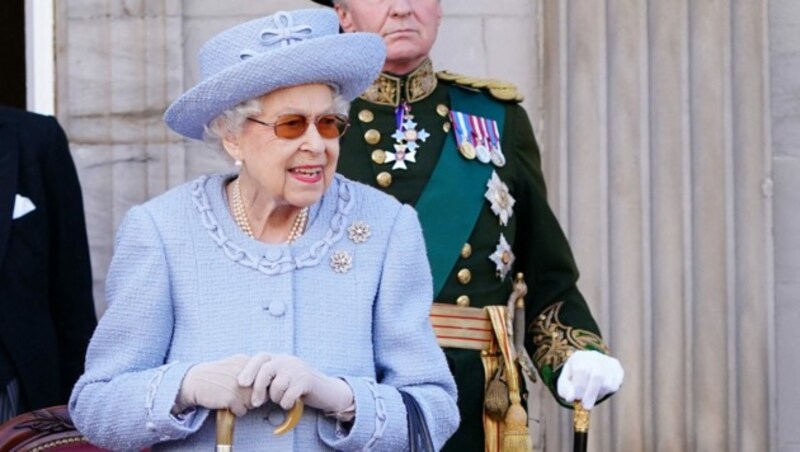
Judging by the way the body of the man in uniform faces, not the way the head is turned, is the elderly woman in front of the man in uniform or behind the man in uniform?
in front

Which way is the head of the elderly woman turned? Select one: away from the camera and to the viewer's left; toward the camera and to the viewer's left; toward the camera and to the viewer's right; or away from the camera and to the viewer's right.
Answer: toward the camera and to the viewer's right

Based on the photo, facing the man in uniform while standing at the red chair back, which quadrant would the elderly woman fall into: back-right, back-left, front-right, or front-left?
front-right

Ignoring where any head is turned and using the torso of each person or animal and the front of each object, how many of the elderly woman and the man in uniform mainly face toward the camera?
2

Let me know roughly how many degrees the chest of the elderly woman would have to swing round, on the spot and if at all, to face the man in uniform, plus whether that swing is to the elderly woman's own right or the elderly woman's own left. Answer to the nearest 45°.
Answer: approximately 135° to the elderly woman's own left

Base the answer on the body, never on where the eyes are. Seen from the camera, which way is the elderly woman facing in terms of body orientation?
toward the camera

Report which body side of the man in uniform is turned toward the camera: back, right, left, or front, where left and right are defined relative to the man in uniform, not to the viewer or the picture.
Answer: front

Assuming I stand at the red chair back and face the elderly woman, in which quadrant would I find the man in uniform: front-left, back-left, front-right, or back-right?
front-left

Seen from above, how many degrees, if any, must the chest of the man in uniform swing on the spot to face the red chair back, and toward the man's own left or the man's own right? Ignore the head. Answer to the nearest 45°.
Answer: approximately 90° to the man's own right

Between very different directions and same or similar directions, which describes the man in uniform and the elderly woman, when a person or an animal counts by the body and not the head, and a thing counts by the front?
same or similar directions

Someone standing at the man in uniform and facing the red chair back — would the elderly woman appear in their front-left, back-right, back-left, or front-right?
front-left

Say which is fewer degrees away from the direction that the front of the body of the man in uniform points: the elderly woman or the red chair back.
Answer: the elderly woman
